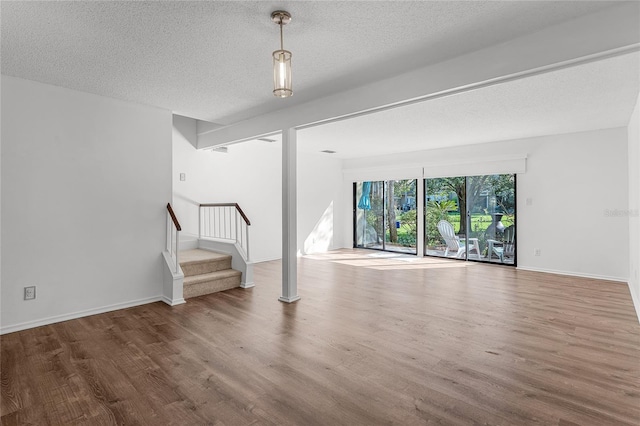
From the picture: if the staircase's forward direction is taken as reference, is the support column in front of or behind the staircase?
in front

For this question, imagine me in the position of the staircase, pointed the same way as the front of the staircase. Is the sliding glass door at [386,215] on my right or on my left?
on my left

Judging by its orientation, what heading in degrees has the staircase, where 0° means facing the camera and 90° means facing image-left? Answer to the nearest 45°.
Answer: approximately 315°

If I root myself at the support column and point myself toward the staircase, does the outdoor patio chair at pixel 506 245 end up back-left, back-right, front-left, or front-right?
back-right
